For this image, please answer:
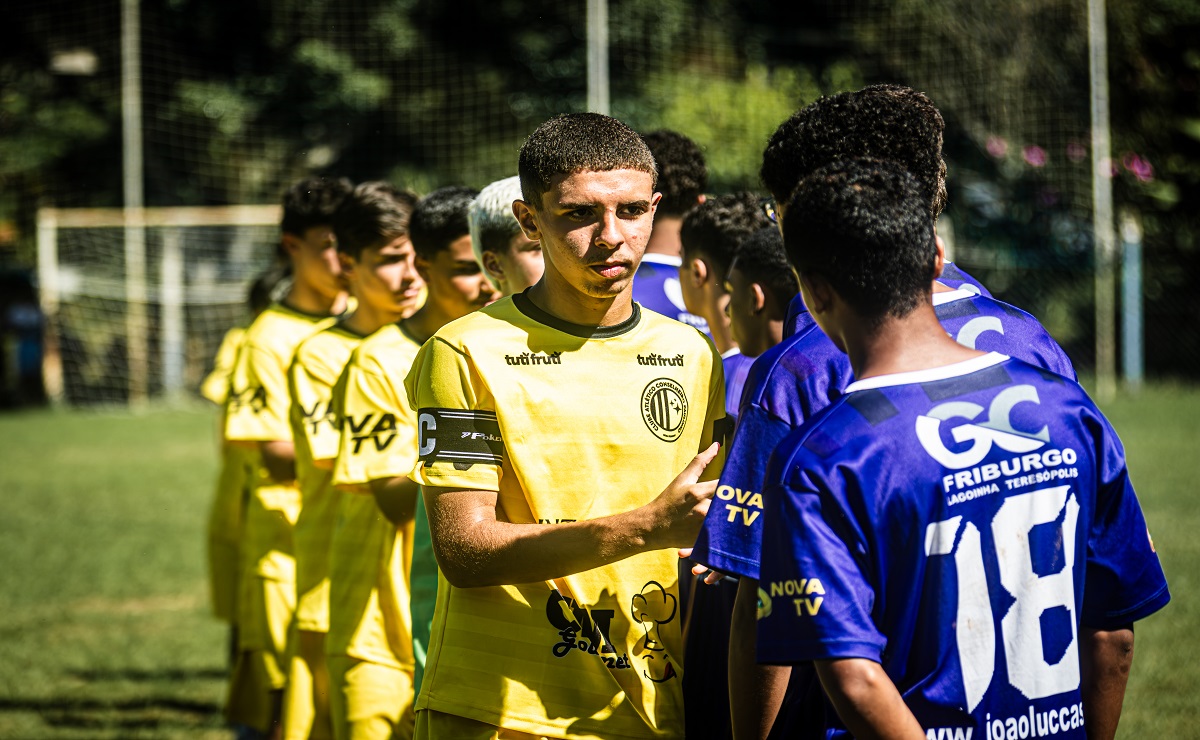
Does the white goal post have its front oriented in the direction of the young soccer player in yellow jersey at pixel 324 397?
yes

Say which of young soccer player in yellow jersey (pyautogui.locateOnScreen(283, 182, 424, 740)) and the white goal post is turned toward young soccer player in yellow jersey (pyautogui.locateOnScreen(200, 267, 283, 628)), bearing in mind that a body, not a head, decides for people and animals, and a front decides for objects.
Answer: the white goal post

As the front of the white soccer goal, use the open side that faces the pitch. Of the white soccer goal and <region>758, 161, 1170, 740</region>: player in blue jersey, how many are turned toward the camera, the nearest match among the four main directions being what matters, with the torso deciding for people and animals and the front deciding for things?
1

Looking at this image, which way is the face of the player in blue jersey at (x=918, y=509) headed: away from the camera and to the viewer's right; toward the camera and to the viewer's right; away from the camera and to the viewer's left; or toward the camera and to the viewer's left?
away from the camera and to the viewer's left

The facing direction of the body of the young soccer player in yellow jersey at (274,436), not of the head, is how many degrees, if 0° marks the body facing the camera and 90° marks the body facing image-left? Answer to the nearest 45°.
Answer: approximately 315°

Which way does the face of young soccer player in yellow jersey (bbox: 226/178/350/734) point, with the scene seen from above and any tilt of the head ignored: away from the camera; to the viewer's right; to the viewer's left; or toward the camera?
to the viewer's right

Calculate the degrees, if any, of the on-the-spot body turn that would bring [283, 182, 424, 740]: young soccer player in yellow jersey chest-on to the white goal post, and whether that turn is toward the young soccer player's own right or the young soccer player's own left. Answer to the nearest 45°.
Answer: approximately 135° to the young soccer player's own left

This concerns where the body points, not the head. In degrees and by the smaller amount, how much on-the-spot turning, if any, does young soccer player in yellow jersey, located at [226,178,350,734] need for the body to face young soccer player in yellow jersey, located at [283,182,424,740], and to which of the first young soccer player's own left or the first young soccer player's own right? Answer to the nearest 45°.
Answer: approximately 45° to the first young soccer player's own right

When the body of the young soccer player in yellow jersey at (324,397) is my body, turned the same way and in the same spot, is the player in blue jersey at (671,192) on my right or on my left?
on my left
